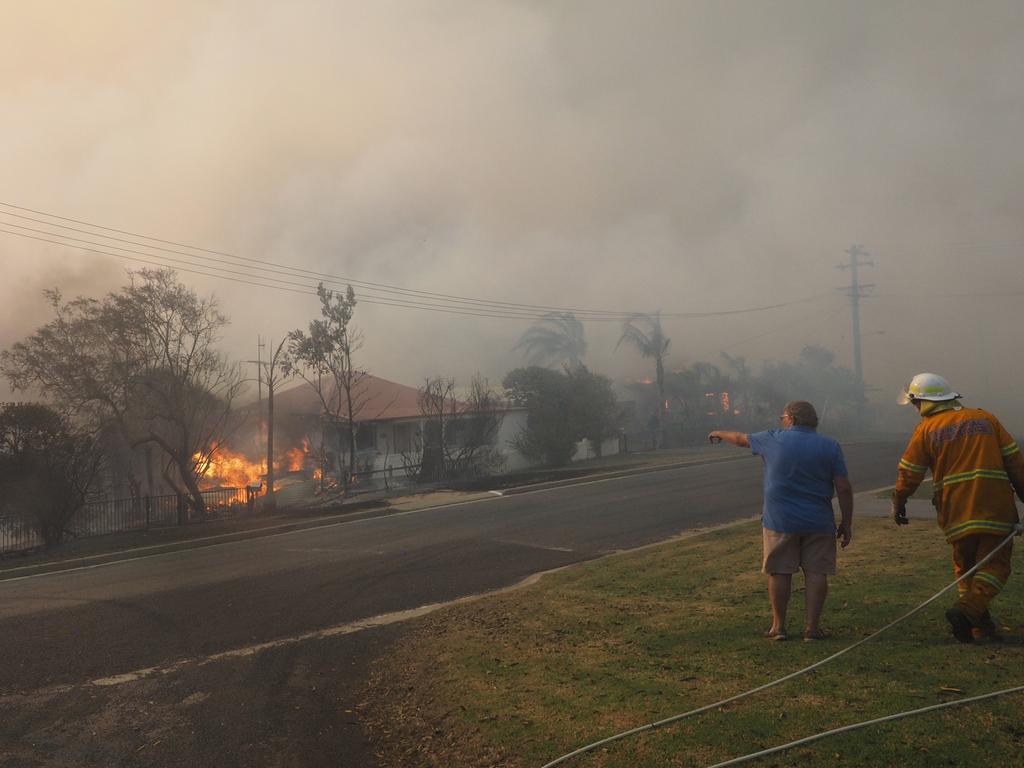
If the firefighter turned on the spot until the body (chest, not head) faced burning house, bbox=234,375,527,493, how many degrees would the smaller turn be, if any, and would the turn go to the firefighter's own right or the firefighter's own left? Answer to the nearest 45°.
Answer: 0° — they already face it

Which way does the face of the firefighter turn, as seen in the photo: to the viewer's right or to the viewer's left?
to the viewer's left

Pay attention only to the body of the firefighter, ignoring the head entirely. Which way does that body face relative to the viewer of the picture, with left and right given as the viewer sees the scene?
facing away from the viewer and to the left of the viewer

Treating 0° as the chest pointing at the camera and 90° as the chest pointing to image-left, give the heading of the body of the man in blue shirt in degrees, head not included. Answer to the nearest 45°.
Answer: approximately 180°

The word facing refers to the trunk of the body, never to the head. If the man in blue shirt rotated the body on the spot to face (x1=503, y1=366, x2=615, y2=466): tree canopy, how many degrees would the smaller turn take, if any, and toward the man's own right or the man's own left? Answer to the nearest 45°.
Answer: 0° — they already face it

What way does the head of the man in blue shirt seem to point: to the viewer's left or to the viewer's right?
to the viewer's left

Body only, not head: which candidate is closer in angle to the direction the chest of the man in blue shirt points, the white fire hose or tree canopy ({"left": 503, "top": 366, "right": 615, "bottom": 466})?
the tree canopy
